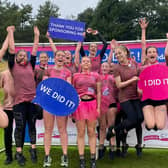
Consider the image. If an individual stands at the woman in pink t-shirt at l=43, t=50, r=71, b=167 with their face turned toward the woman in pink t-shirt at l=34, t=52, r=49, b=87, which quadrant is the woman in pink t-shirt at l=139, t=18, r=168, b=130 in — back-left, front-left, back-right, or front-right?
back-right

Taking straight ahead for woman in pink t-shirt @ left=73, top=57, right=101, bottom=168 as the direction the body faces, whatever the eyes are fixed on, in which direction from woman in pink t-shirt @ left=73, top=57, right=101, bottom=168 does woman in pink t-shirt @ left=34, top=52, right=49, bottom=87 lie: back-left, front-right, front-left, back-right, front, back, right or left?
back-right

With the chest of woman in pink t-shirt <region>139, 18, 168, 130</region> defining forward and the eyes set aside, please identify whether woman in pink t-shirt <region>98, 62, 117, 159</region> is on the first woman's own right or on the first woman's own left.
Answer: on the first woman's own right

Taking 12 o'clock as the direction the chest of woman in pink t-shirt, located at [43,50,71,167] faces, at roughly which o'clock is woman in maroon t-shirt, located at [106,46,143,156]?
woman in maroon t-shirt, located at [106,46,143,156] is roughly at 9 o'clock from woman in pink t-shirt, located at [43,50,71,167].

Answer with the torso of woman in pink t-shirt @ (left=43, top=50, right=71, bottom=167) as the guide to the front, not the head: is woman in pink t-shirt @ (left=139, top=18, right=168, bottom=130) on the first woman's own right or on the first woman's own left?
on the first woman's own left
